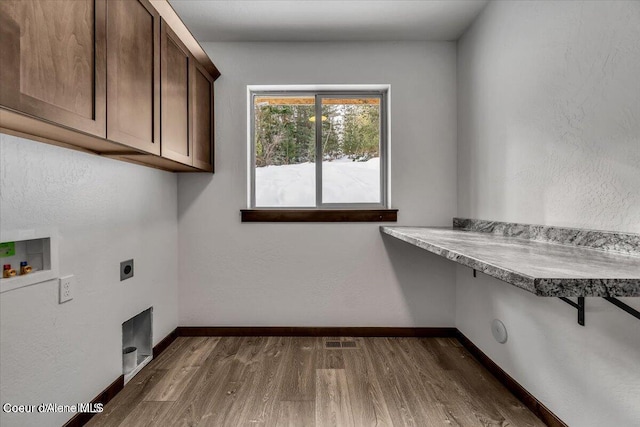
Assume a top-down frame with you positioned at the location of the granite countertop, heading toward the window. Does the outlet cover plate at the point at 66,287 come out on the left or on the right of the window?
left

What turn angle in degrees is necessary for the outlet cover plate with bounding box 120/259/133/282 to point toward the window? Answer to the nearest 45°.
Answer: approximately 45° to its left

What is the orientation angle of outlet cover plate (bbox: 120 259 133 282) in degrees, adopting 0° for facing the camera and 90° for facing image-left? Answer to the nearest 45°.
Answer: approximately 315°

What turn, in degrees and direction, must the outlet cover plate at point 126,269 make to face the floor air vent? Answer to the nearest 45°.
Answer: approximately 45° to its left

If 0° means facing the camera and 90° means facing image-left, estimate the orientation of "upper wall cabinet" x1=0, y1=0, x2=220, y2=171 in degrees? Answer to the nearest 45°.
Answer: approximately 315°

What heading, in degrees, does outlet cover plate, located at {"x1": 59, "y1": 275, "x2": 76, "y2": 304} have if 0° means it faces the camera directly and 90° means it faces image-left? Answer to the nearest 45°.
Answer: approximately 315°
